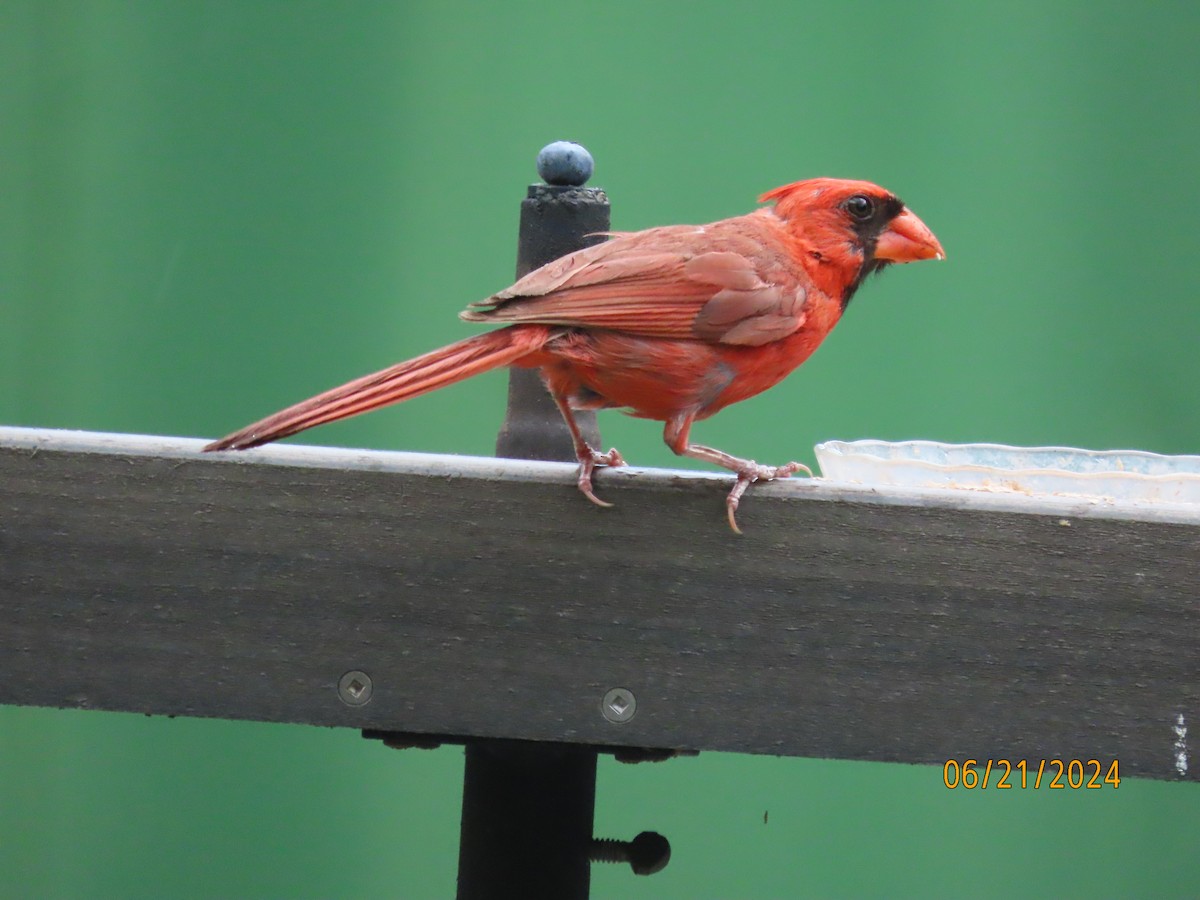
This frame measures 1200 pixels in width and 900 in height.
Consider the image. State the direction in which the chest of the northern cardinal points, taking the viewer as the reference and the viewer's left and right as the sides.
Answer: facing to the right of the viewer
